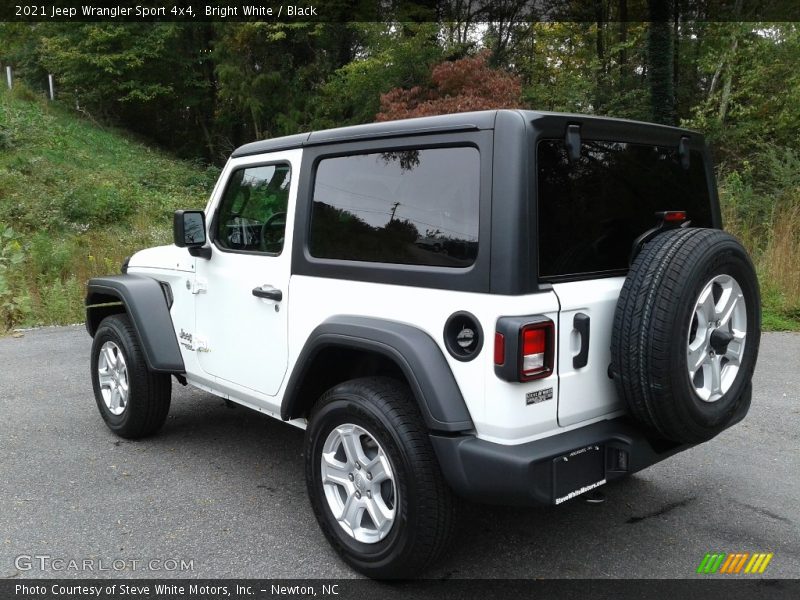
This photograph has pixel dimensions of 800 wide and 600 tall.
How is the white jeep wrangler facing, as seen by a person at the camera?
facing away from the viewer and to the left of the viewer

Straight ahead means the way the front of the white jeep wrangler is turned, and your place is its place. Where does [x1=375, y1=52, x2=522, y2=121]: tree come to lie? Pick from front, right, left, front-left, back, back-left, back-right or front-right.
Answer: front-right
